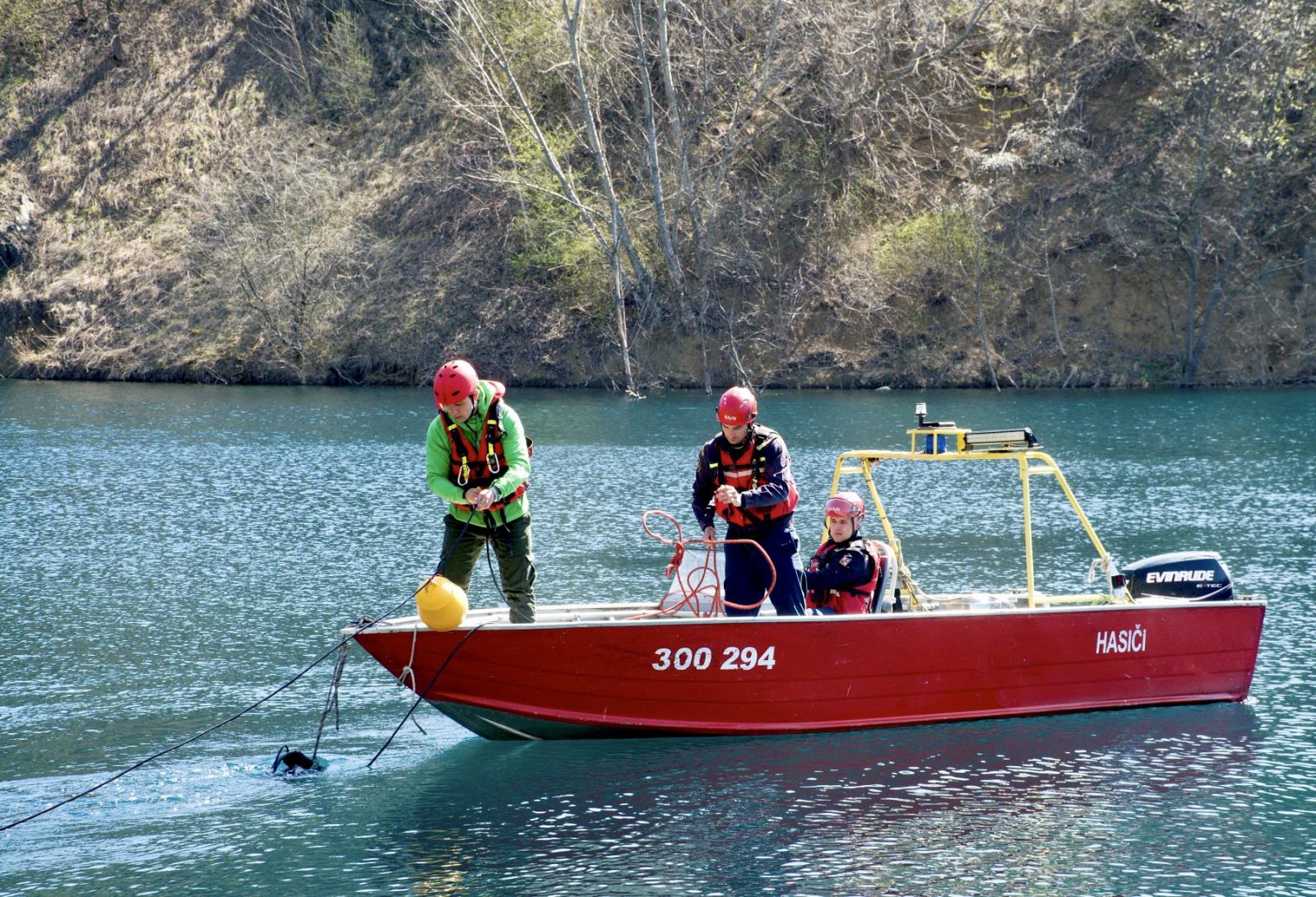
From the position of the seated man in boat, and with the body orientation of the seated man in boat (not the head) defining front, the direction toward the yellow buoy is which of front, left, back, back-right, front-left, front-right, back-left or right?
front

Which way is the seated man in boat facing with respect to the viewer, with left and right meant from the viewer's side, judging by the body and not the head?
facing the viewer and to the left of the viewer

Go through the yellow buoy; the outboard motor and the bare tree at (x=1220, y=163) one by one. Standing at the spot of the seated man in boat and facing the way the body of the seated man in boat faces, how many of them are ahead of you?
1

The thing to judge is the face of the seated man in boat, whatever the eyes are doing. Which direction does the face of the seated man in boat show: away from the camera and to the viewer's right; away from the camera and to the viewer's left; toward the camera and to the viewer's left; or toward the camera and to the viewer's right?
toward the camera and to the viewer's left

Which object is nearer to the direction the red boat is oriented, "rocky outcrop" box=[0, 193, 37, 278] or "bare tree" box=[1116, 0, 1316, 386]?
the rocky outcrop

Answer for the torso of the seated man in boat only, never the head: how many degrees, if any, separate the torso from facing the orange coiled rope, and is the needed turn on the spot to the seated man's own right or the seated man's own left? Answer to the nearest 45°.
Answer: approximately 45° to the seated man's own right

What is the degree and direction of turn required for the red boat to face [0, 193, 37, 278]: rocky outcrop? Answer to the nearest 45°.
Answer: approximately 45° to its right

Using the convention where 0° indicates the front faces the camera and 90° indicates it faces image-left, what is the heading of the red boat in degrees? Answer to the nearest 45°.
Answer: approximately 90°

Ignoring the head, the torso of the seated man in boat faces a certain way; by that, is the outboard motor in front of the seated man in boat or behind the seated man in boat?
behind
